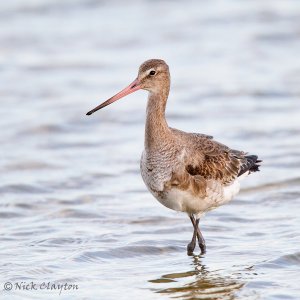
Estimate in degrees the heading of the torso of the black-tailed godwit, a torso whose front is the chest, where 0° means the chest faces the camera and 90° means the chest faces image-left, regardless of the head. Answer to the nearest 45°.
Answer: approximately 45°
